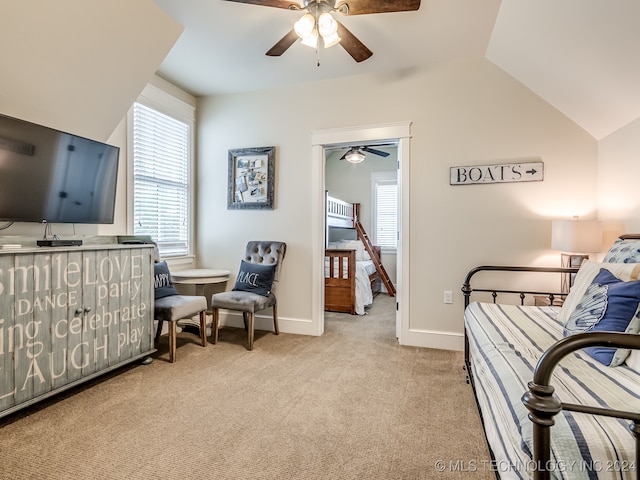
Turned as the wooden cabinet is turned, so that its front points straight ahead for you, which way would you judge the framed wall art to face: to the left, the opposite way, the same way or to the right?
to the right

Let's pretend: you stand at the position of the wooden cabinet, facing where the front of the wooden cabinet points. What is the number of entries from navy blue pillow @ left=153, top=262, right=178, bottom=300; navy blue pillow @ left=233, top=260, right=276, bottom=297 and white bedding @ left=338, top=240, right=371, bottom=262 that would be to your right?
0

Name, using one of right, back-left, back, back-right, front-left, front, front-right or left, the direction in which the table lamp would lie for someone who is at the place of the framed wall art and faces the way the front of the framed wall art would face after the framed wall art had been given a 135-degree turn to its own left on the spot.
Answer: right

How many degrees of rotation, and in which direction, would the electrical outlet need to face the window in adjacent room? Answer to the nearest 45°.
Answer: approximately 180°

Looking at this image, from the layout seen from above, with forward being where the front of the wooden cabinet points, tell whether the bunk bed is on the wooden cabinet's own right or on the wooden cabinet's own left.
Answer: on the wooden cabinet's own left

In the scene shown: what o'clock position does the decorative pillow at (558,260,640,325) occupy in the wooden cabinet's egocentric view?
The decorative pillow is roughly at 12 o'clock from the wooden cabinet.

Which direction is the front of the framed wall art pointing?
toward the camera

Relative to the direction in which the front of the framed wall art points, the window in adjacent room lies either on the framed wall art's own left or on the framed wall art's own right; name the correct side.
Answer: on the framed wall art's own left

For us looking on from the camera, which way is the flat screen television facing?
facing the viewer and to the right of the viewer

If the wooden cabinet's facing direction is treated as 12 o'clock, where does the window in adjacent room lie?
The window in adjacent room is roughly at 10 o'clock from the wooden cabinet.

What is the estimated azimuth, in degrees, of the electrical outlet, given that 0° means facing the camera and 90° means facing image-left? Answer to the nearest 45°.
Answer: approximately 0°

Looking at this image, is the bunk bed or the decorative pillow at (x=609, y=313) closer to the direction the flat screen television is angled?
the decorative pillow

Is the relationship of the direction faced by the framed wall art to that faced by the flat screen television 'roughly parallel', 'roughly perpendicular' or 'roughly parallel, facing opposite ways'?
roughly perpendicular

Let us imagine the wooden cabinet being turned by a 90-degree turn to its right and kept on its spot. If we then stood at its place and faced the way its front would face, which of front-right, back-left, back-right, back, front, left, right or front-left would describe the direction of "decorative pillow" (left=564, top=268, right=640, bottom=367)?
left

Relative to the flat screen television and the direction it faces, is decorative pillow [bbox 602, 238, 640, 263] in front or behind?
in front

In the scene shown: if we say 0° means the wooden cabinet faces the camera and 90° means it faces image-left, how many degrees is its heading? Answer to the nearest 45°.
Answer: approximately 315°

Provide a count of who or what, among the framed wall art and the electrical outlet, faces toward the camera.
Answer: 2
